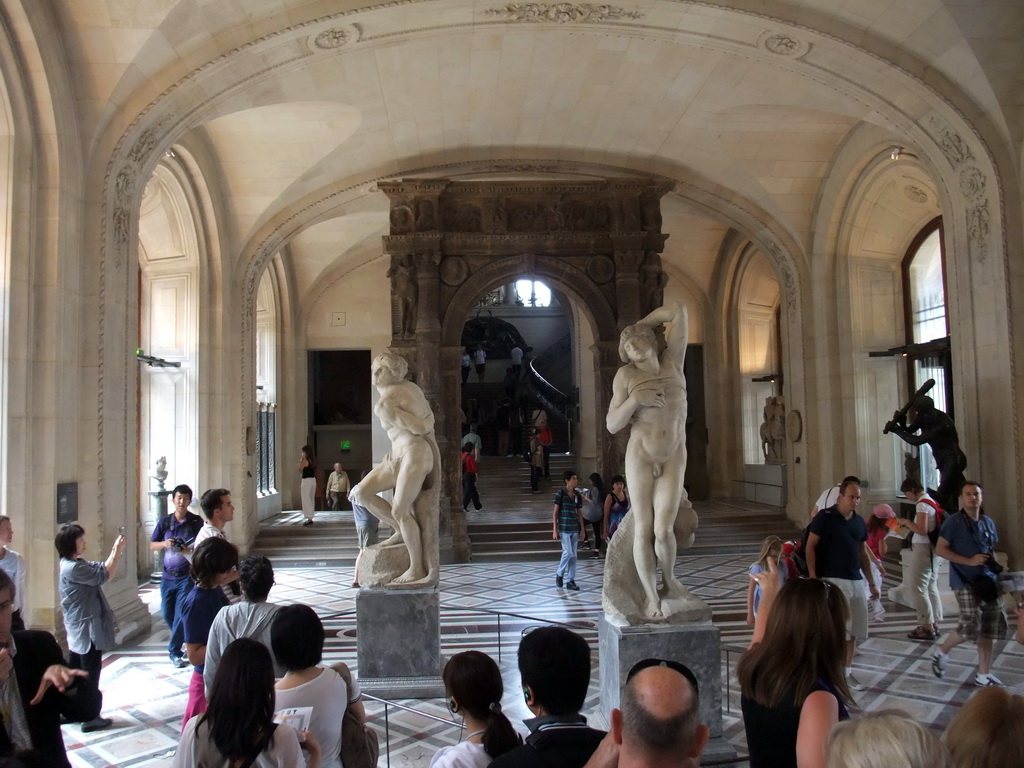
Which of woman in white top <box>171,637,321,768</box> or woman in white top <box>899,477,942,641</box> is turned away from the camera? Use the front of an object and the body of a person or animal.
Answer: woman in white top <box>171,637,321,768</box>

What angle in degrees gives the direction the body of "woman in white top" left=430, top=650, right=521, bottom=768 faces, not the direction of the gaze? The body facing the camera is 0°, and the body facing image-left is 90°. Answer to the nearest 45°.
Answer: approximately 135°

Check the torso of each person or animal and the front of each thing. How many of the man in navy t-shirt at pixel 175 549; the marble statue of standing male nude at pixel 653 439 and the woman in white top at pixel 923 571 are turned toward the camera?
2

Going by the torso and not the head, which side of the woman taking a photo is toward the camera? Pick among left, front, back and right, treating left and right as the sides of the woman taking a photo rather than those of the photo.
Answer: right

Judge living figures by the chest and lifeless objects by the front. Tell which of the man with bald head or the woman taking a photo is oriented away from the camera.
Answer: the man with bald head

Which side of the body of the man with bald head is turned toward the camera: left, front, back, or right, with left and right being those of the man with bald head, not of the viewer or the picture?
back

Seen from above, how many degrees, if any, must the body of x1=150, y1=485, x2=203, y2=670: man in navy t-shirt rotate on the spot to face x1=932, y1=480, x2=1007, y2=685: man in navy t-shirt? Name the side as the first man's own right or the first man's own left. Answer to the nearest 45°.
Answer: approximately 45° to the first man's own left

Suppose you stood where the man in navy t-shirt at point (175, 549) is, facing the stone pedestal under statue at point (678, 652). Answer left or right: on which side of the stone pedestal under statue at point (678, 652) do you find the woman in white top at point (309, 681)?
right

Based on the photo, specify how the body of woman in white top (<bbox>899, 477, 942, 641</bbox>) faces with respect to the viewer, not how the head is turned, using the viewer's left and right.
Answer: facing to the left of the viewer

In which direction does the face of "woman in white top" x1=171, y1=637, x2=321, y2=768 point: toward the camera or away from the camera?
away from the camera

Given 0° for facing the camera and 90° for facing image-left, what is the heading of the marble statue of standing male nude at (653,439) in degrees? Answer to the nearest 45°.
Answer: approximately 0°

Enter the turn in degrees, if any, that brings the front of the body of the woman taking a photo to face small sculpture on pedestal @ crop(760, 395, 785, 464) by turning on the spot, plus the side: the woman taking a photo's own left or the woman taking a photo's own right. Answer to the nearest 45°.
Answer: approximately 45° to the woman taking a photo's own left
